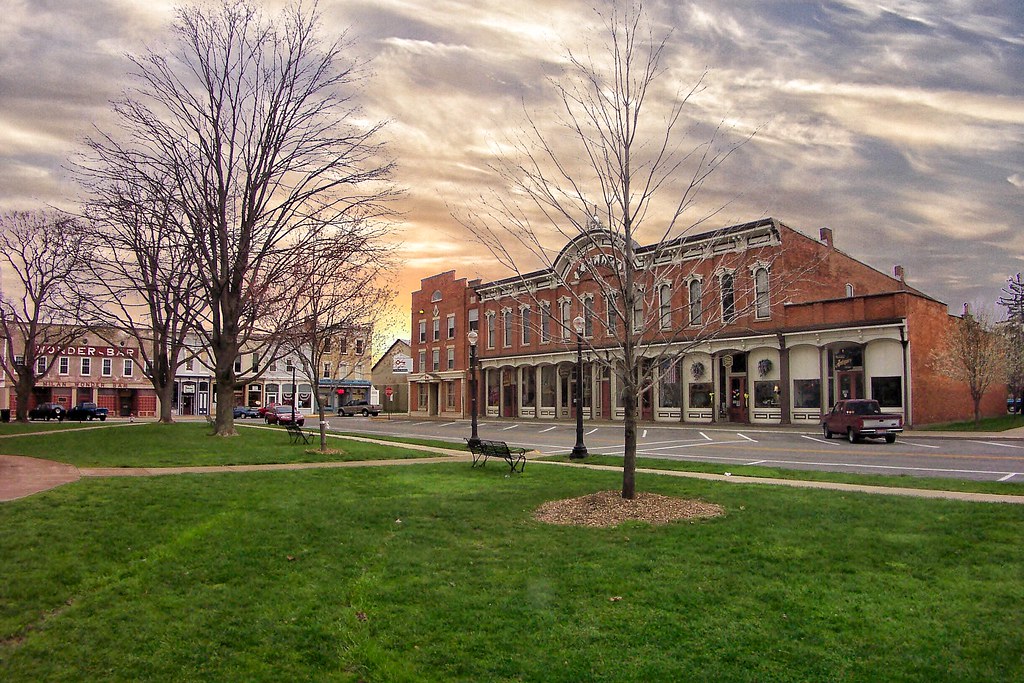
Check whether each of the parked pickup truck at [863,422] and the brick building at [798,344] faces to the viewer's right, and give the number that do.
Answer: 0

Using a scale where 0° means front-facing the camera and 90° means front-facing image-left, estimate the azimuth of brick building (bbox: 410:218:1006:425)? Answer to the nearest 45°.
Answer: approximately 45°

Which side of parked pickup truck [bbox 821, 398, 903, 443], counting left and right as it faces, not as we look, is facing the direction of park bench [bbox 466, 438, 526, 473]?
left

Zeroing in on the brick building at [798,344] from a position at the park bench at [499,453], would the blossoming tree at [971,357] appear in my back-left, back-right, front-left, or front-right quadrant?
front-right

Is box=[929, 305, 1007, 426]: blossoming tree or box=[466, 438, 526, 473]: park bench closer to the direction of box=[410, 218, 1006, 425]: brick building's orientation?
the park bench

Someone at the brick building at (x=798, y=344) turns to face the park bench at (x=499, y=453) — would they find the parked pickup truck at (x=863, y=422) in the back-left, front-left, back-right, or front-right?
front-left

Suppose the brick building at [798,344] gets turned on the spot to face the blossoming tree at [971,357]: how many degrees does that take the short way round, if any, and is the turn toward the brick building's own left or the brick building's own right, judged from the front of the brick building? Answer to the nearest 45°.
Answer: approximately 135° to the brick building's own left

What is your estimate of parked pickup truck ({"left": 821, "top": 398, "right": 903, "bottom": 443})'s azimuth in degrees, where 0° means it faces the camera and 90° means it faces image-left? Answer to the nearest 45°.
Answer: approximately 135°

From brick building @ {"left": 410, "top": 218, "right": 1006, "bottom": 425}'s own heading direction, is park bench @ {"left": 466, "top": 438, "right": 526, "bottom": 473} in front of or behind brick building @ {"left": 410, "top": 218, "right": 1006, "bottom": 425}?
in front
